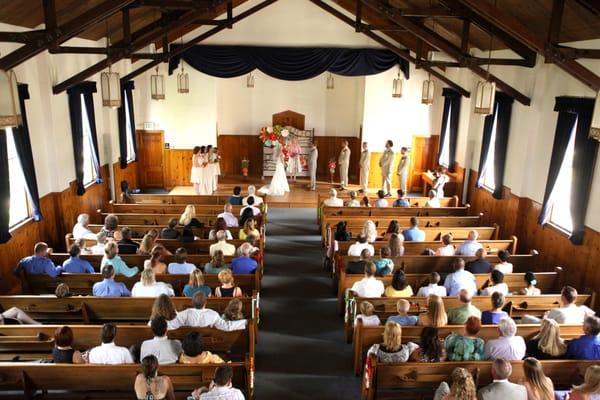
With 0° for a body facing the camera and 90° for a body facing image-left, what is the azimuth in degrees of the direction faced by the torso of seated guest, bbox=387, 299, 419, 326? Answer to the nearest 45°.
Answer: approximately 180°

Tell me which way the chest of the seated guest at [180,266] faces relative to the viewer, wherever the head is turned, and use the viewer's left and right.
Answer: facing away from the viewer

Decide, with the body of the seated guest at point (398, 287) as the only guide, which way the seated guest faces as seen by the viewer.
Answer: away from the camera

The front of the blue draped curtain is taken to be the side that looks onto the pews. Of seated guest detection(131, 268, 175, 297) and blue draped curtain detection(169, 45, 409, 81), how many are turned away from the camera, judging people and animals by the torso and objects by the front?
1

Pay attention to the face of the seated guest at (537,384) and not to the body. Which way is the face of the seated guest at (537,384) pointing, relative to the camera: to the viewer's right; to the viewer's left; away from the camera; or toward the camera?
away from the camera

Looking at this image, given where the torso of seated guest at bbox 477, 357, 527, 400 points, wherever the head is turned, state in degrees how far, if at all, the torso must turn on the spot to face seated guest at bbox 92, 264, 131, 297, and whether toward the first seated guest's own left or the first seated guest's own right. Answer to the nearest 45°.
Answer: approximately 90° to the first seated guest's own left

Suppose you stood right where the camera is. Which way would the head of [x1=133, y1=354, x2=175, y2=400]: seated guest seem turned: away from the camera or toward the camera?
away from the camera

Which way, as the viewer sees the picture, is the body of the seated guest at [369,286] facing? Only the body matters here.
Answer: away from the camera

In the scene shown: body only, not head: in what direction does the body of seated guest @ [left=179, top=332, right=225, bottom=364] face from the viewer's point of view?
away from the camera

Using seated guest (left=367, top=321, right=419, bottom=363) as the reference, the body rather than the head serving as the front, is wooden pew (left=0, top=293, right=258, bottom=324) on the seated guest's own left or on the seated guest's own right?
on the seated guest's own left

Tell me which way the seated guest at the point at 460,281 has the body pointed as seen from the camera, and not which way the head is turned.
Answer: away from the camera

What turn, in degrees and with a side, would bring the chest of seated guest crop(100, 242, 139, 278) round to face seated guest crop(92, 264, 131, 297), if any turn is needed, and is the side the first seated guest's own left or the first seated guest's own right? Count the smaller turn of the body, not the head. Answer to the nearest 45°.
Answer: approximately 135° to the first seated guest's own right
